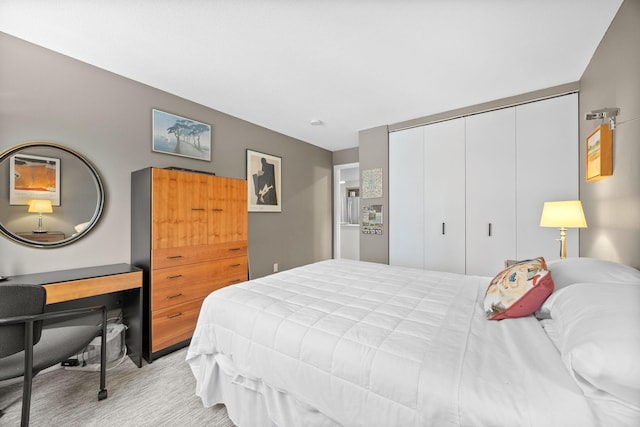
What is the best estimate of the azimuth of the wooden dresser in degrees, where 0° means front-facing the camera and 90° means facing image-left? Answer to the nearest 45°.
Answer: approximately 315°

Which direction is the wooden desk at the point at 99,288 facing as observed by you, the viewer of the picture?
facing the viewer and to the right of the viewer

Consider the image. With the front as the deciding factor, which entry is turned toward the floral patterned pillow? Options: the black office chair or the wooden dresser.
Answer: the wooden dresser

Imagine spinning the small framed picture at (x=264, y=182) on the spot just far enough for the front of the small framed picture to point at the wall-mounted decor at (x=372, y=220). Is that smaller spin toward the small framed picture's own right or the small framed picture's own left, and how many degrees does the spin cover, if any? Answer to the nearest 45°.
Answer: approximately 45° to the small framed picture's own left

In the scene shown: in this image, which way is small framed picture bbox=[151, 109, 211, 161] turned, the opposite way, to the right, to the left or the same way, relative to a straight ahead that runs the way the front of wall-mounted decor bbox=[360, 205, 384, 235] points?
to the left

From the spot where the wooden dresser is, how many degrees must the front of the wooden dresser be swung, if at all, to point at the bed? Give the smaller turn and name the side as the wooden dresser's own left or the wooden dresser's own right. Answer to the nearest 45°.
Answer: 0° — it already faces it

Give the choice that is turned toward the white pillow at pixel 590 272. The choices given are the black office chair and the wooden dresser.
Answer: the wooden dresser

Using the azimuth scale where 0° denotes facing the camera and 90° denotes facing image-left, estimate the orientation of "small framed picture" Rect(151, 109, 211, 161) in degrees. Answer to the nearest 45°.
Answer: approximately 315°

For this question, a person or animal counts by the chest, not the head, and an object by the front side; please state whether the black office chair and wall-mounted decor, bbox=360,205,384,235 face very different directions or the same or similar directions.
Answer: very different directions

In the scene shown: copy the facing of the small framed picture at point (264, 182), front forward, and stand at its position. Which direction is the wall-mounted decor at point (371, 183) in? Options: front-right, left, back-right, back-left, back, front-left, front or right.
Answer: front-left

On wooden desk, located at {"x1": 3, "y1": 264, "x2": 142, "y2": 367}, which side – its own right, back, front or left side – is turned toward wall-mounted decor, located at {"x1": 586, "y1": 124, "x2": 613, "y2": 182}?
front
